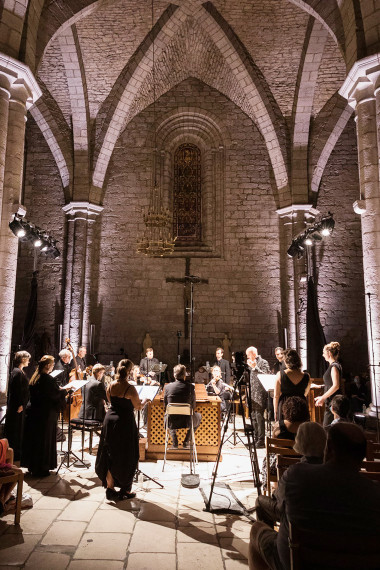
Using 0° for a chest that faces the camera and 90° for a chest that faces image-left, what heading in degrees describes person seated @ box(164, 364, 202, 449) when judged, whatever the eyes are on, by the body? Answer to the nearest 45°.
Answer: approximately 180°

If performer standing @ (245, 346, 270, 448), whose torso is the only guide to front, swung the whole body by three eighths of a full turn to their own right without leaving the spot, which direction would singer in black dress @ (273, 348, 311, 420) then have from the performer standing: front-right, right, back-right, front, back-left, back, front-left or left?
back

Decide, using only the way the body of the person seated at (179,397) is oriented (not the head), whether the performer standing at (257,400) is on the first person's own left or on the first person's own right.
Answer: on the first person's own right

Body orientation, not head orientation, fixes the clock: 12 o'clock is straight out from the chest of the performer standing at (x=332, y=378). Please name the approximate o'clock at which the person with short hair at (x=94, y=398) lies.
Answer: The person with short hair is roughly at 12 o'clock from the performer standing.

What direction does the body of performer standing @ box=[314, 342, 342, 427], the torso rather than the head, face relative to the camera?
to the viewer's left

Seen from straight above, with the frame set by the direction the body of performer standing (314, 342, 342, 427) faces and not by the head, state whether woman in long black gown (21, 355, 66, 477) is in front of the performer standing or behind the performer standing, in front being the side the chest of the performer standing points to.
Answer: in front

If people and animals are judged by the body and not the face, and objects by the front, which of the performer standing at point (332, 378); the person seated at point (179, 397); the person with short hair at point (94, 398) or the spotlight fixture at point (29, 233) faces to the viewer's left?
the performer standing

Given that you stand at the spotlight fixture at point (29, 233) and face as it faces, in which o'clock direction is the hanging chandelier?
The hanging chandelier is roughly at 10 o'clock from the spotlight fixture.

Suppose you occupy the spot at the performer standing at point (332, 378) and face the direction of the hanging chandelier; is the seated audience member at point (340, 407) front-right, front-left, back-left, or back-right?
back-left

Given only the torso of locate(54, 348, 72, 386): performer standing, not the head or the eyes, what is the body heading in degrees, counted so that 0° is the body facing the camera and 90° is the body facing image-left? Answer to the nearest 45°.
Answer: approximately 315°

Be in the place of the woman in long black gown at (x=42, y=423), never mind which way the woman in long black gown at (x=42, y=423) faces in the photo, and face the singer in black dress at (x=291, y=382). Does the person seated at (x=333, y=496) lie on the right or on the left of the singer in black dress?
right

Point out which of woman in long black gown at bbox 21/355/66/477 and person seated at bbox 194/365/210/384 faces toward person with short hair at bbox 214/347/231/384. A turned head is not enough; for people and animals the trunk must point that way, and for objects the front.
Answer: the woman in long black gown

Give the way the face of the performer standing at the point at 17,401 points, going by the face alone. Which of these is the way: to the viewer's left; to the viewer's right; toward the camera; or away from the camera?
to the viewer's right

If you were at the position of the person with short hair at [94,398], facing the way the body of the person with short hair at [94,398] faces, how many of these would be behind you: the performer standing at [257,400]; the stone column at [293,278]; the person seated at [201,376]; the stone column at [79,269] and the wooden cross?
0

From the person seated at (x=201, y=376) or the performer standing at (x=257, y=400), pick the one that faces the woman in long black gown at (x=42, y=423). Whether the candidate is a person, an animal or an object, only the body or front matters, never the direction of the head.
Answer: the performer standing

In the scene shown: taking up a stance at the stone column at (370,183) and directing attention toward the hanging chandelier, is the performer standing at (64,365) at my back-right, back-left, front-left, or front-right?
front-left

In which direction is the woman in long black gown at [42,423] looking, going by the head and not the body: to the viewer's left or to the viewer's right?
to the viewer's right

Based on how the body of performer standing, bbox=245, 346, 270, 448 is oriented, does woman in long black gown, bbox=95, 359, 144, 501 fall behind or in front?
in front
